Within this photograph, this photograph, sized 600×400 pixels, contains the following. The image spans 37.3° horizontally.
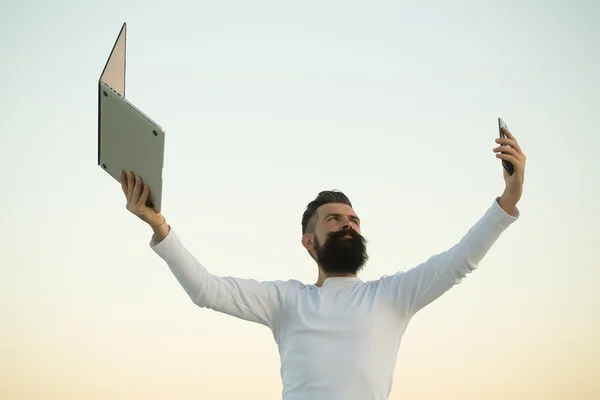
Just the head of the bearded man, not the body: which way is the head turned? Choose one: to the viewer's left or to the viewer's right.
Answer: to the viewer's right

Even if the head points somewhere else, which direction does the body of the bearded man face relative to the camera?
toward the camera
